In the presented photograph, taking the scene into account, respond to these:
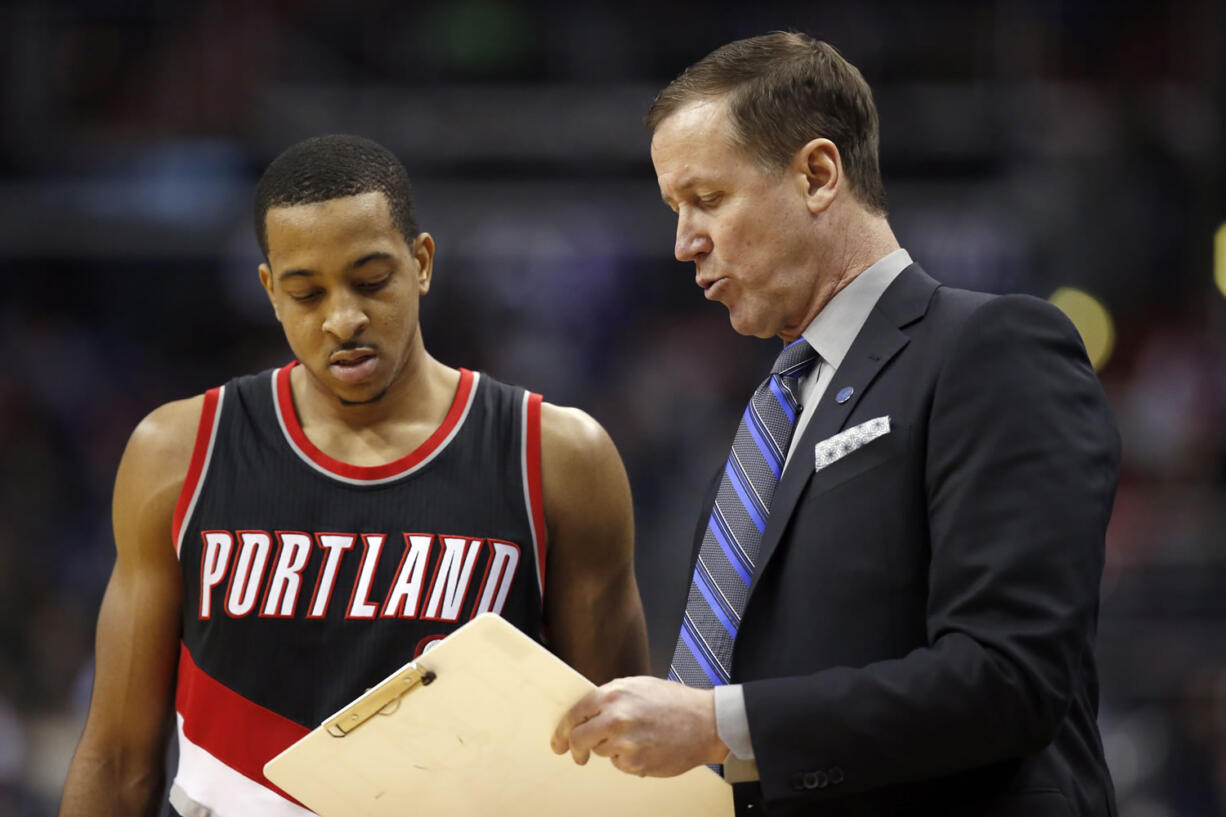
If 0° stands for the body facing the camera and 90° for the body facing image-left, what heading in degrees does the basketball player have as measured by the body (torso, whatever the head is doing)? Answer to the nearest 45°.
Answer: approximately 0°

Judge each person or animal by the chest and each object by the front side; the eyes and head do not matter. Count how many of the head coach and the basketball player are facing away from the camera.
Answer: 0

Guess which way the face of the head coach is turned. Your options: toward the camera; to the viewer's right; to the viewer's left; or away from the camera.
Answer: to the viewer's left

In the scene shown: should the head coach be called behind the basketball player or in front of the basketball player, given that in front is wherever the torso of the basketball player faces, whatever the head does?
in front

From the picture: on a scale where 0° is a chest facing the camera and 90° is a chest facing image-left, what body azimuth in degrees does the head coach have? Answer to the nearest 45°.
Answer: approximately 45°
